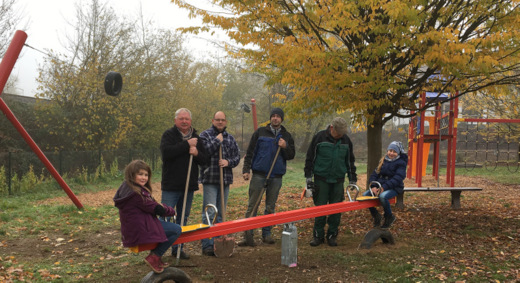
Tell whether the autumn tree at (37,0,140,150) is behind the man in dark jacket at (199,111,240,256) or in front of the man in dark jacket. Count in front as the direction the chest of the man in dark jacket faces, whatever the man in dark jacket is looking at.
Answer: behind

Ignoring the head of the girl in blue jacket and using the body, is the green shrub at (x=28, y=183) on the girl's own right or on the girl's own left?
on the girl's own right

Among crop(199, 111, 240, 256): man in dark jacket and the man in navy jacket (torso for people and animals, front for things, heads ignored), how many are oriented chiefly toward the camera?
2

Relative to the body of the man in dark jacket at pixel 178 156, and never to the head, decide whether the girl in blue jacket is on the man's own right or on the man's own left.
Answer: on the man's own left

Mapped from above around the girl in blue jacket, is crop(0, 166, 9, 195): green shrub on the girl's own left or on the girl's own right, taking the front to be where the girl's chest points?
on the girl's own right

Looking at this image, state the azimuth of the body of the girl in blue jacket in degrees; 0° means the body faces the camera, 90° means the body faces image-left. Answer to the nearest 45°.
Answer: approximately 45°

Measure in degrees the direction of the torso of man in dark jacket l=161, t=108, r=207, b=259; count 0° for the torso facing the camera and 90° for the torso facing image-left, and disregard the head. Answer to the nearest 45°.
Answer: approximately 315°

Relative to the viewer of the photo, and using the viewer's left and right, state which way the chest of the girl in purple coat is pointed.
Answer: facing to the right of the viewer

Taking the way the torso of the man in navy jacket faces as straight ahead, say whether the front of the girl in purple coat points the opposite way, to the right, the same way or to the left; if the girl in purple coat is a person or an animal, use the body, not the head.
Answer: to the left

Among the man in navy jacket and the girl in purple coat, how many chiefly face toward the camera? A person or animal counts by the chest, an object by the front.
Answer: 1
